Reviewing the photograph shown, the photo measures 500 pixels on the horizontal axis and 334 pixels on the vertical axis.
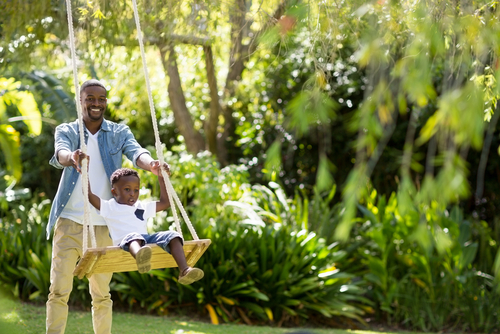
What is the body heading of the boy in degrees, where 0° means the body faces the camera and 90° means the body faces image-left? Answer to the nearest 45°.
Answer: approximately 315°

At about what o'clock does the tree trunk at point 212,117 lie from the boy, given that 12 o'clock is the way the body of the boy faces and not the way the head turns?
The tree trunk is roughly at 8 o'clock from the boy.

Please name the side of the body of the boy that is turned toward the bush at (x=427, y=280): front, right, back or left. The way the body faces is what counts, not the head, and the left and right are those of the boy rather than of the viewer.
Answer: left

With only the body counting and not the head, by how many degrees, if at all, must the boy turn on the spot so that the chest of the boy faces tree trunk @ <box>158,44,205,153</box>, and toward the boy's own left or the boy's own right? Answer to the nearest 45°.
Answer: approximately 135° to the boy's own left
